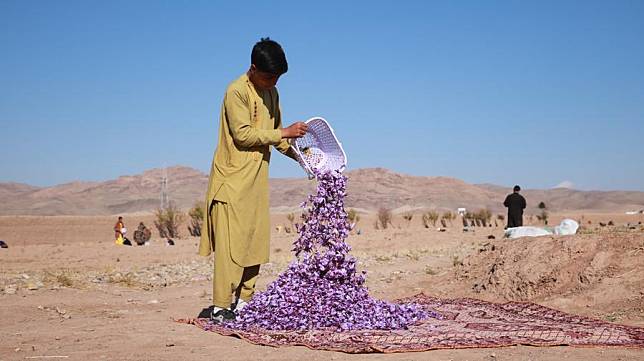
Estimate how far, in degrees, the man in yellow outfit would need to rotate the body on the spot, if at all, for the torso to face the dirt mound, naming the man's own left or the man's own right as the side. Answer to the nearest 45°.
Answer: approximately 90° to the man's own left

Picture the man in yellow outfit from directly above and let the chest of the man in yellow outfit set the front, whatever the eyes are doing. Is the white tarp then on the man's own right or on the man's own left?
on the man's own left

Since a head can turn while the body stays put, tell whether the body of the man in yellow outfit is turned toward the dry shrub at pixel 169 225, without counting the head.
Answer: no

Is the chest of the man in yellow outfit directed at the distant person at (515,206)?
no

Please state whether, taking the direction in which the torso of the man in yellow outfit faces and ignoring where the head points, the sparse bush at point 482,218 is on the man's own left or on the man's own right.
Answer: on the man's own left

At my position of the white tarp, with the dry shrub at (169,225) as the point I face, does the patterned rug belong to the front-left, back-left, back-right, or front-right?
back-left

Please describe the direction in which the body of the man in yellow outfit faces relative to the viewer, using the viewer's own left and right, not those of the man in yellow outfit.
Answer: facing the viewer and to the right of the viewer

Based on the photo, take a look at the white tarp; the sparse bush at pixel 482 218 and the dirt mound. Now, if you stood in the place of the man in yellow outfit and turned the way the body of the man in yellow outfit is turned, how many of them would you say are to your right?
0

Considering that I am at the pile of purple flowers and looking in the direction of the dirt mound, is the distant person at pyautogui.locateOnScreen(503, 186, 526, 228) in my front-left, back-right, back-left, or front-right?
front-left
